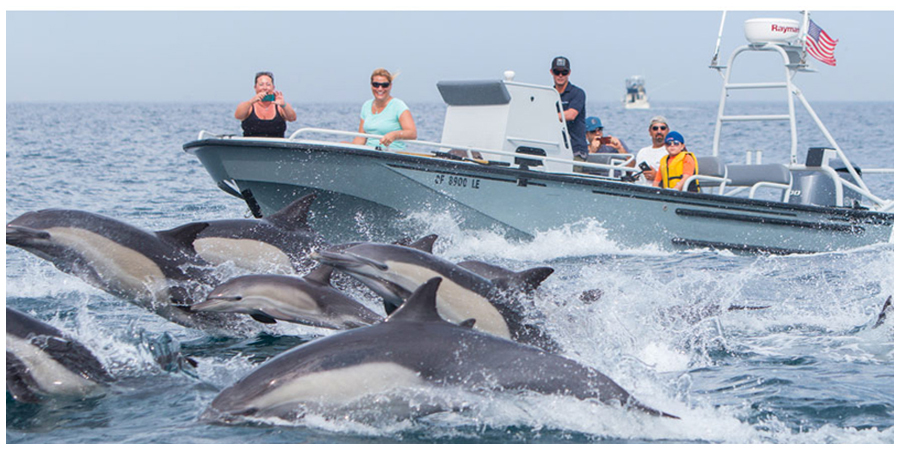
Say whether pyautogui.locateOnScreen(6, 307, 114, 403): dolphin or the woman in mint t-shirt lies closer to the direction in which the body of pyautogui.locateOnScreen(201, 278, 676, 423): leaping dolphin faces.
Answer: the dolphin

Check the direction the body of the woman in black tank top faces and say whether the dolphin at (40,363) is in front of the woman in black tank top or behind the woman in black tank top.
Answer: in front

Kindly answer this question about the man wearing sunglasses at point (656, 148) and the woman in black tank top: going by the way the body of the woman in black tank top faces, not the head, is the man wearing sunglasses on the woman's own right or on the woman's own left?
on the woman's own left

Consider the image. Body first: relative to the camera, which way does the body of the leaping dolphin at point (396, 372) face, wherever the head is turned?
to the viewer's left

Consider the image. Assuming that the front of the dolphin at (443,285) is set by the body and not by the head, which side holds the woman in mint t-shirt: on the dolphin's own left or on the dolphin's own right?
on the dolphin's own right

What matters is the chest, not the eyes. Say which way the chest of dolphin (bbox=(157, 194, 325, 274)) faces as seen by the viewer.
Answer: to the viewer's left

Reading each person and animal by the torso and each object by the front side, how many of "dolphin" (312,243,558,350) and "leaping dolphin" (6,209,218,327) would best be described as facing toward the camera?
0

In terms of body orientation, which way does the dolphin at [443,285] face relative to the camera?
to the viewer's left

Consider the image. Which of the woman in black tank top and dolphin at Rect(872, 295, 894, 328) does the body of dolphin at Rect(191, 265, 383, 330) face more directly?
the woman in black tank top

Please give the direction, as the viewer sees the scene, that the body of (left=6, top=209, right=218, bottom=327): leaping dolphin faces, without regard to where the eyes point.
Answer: to the viewer's left

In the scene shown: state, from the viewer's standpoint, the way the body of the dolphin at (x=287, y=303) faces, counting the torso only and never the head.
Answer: to the viewer's left

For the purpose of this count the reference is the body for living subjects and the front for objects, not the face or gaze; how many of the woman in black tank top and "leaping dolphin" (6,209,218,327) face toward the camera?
1
